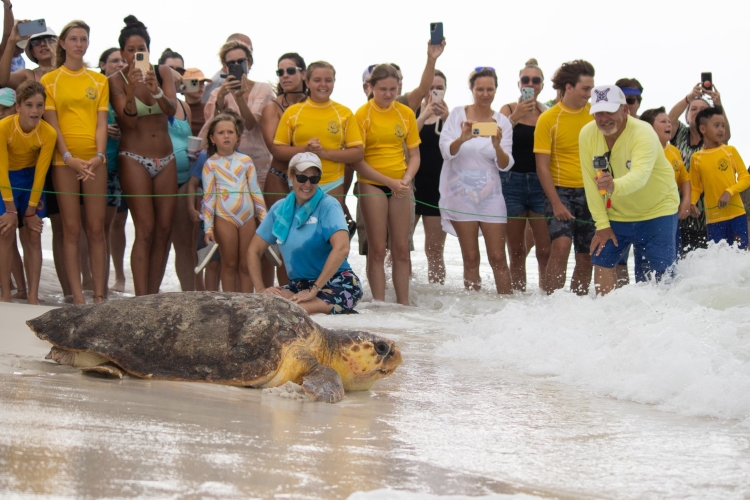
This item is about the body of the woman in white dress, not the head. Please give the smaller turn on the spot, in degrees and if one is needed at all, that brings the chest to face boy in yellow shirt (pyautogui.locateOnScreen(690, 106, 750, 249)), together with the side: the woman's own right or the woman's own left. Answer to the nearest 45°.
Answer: approximately 90° to the woman's own left

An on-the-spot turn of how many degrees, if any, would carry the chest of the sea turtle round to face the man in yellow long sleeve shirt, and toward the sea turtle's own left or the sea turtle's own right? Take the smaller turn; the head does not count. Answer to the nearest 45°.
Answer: approximately 45° to the sea turtle's own left

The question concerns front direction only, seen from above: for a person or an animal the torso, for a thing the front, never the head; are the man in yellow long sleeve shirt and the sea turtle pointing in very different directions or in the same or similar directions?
very different directions

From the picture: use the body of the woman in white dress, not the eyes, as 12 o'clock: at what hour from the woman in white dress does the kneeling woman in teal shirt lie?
The kneeling woman in teal shirt is roughly at 1 o'clock from the woman in white dress.

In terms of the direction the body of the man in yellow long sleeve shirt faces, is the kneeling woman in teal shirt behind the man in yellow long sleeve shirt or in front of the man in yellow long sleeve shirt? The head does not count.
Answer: in front

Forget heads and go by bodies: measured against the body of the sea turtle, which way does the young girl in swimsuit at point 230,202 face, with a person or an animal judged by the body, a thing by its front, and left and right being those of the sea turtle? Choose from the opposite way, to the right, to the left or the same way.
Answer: to the right

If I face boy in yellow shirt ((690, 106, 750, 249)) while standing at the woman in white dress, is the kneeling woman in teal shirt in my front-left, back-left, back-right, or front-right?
back-right

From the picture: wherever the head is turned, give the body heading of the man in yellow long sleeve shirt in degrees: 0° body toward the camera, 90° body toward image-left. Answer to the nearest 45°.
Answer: approximately 45°

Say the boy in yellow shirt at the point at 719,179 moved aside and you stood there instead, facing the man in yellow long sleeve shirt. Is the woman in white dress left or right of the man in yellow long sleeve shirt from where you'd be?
right

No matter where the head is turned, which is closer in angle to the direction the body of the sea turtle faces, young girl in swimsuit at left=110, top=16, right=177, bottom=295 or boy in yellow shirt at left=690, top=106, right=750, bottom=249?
the boy in yellow shirt

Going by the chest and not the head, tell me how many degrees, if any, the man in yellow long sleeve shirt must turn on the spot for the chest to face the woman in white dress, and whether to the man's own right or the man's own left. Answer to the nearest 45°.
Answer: approximately 90° to the man's own right

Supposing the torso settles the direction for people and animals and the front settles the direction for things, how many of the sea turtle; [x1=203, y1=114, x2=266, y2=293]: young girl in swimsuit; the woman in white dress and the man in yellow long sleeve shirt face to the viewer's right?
1

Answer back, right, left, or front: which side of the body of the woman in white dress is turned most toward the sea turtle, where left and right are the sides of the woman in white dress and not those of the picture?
front

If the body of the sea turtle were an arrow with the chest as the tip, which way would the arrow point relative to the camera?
to the viewer's right

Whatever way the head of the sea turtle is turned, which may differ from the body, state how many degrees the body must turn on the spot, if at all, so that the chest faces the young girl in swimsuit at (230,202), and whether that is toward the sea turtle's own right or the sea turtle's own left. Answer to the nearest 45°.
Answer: approximately 90° to the sea turtle's own left

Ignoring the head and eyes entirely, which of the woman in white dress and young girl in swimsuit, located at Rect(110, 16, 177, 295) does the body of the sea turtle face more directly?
the woman in white dress

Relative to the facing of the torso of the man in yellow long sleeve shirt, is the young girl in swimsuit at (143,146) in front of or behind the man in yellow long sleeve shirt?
in front

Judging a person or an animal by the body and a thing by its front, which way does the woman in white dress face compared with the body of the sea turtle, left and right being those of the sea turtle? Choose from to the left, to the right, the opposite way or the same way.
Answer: to the right

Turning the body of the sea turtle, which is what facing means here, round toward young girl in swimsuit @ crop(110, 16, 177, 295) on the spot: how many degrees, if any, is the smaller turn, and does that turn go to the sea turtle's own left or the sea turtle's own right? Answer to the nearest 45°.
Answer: approximately 90° to the sea turtle's own left
